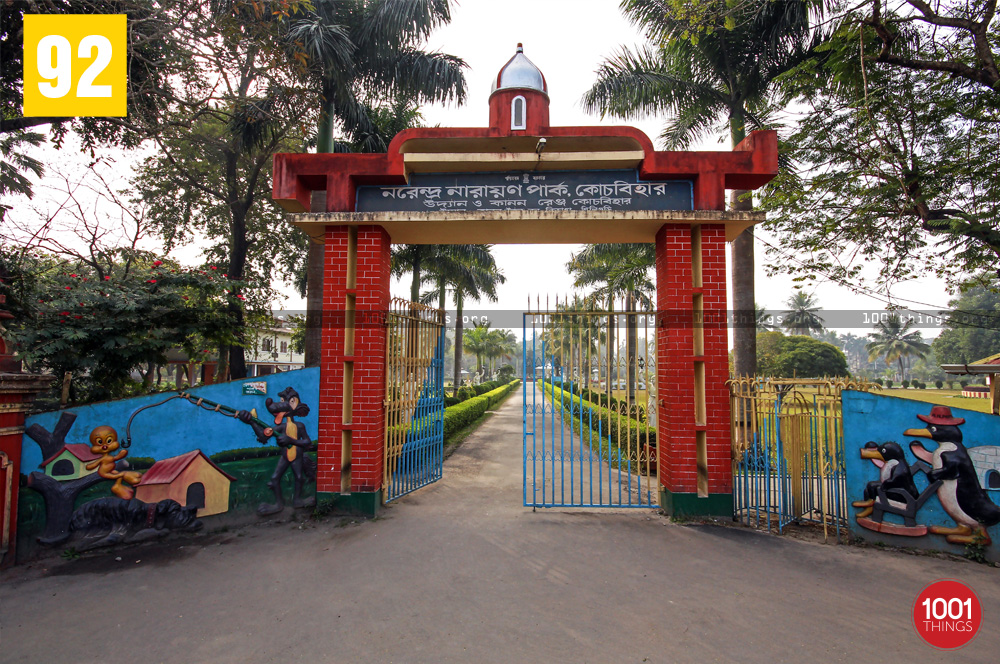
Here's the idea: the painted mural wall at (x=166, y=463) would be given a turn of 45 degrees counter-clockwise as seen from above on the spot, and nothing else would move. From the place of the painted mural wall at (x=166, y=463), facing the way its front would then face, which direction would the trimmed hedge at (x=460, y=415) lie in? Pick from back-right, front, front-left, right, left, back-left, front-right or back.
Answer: left

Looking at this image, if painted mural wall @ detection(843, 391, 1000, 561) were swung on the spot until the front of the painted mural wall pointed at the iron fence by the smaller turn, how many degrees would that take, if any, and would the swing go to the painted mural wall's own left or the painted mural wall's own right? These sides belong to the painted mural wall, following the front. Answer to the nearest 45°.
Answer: approximately 90° to the painted mural wall's own right

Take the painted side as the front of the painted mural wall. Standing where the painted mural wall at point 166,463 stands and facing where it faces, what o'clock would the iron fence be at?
The iron fence is roughly at 10 o'clock from the painted mural wall.
